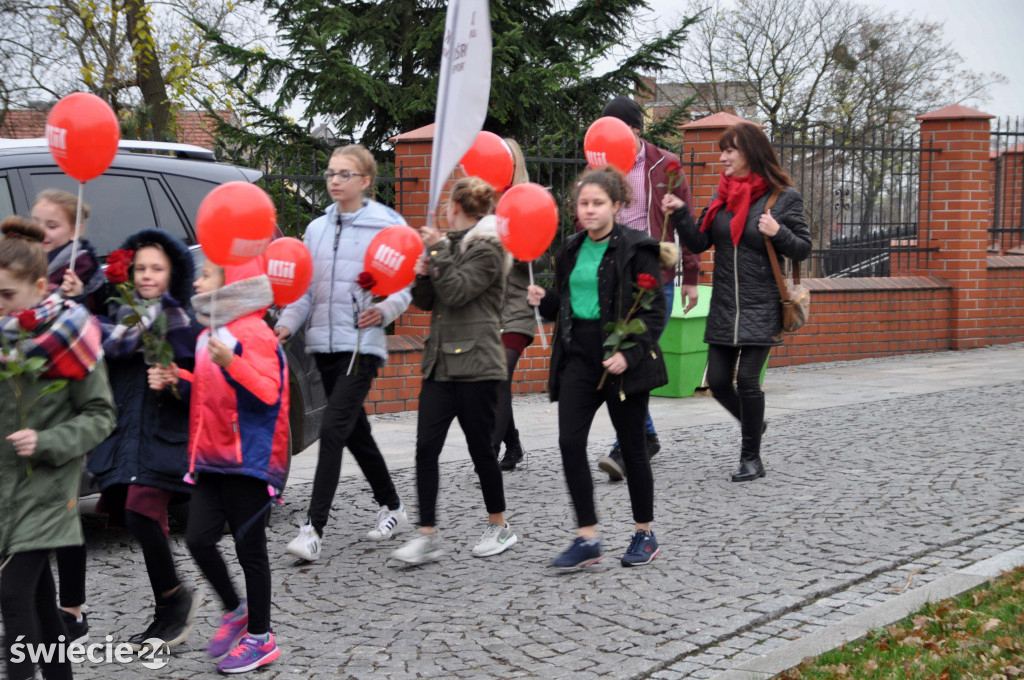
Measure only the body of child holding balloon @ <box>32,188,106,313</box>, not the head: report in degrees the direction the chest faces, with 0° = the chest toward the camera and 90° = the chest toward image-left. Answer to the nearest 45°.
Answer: approximately 45°

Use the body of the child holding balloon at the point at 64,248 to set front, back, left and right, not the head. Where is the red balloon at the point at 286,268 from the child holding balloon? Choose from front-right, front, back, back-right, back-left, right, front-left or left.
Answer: back-left

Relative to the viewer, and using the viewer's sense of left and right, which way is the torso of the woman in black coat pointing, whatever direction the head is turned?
facing the viewer and to the left of the viewer
